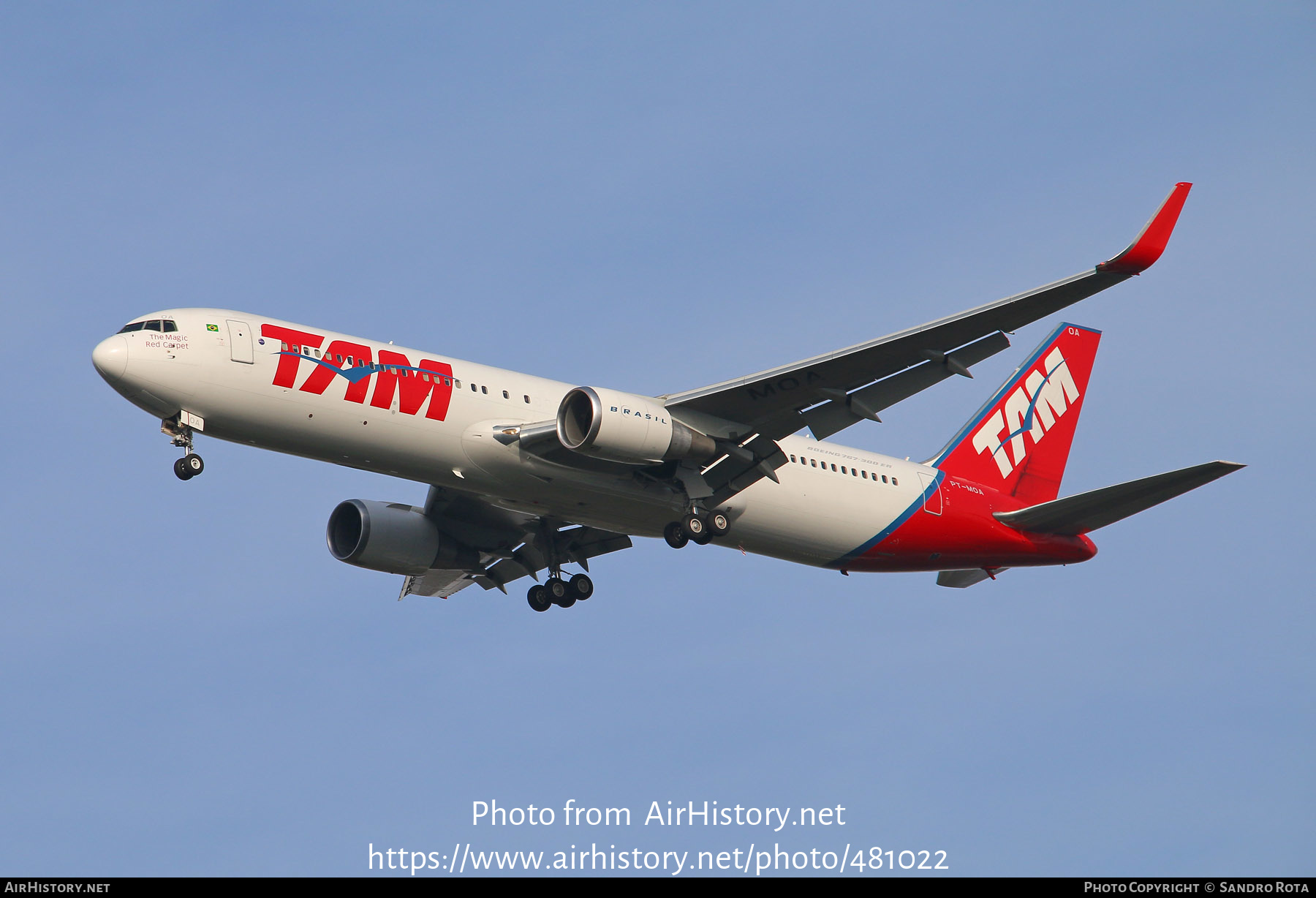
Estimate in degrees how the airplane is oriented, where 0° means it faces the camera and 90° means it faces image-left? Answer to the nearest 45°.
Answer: approximately 45°
